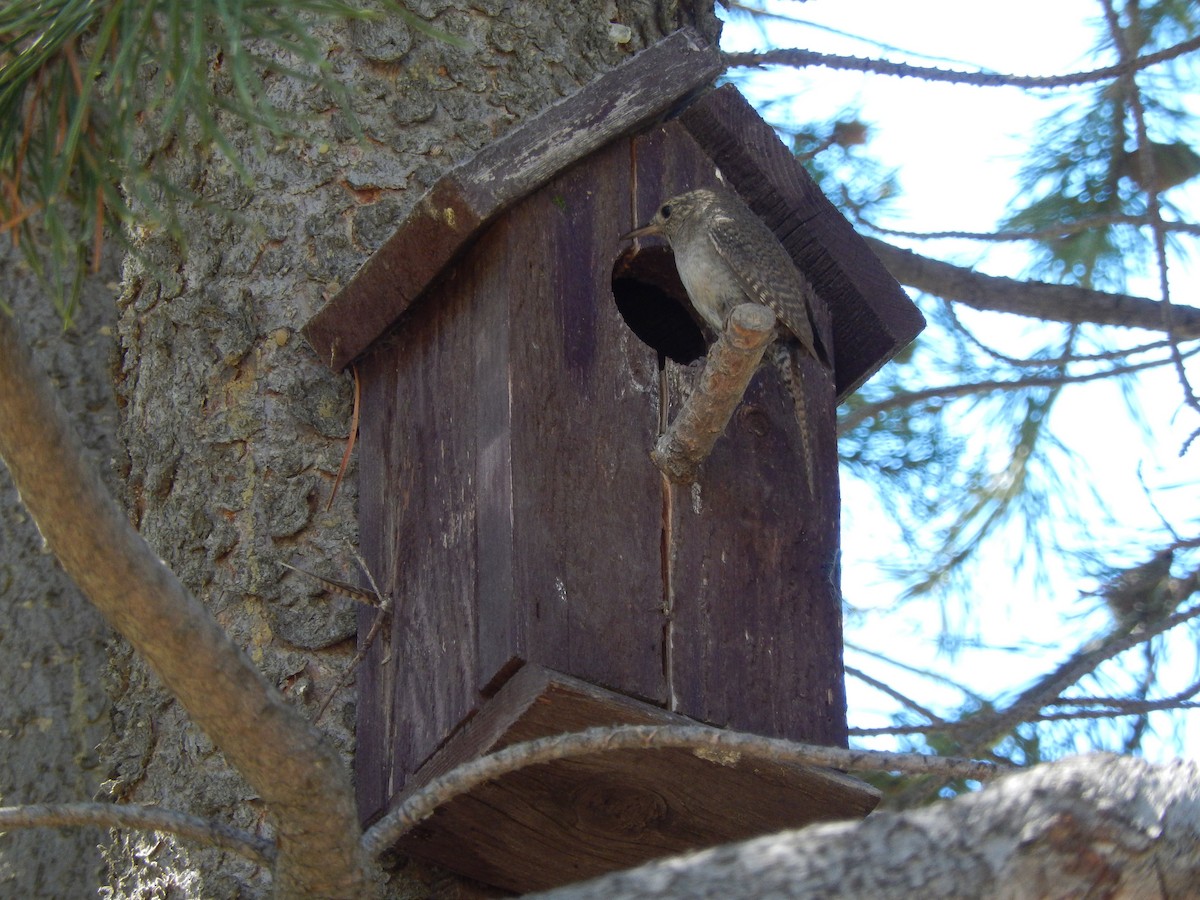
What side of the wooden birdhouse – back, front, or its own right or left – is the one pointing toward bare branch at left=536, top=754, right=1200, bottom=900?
front

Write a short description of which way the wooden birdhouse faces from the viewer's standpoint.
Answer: facing the viewer and to the right of the viewer
